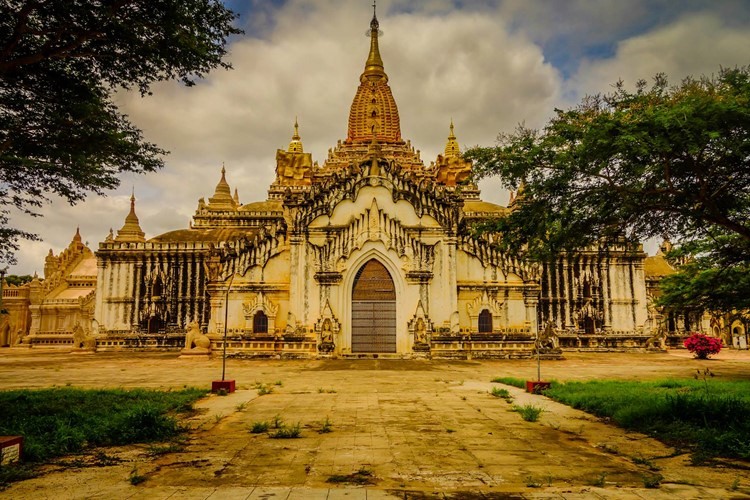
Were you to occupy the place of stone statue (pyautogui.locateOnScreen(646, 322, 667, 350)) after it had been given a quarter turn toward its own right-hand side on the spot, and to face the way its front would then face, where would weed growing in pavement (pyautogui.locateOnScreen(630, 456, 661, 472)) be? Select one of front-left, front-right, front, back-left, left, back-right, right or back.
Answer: front-left

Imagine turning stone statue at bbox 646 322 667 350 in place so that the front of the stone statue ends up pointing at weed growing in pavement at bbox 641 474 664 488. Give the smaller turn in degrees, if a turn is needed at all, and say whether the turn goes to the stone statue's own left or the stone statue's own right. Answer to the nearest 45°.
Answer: approximately 45° to the stone statue's own right

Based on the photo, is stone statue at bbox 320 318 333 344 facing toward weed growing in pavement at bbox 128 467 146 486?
yes

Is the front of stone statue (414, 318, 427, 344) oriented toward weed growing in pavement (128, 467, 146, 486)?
yes

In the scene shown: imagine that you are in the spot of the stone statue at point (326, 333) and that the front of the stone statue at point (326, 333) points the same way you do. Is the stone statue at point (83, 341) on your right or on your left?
on your right

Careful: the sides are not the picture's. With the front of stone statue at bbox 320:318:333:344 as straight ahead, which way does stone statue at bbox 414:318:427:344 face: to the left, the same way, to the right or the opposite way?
the same way

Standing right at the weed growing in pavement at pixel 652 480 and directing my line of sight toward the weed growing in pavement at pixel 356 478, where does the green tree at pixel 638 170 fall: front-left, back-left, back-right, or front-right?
back-right

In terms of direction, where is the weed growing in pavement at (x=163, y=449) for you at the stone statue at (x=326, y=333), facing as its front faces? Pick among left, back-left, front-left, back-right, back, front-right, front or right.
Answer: front

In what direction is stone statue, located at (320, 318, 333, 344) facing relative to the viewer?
toward the camera

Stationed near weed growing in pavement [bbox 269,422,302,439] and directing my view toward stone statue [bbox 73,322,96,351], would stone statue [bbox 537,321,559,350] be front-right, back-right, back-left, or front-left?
front-right

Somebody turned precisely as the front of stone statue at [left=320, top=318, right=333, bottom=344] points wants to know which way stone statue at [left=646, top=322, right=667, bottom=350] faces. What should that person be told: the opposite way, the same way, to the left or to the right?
the same way

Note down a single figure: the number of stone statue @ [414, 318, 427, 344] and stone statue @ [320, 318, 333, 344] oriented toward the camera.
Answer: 2

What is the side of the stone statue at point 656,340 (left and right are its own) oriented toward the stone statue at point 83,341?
right

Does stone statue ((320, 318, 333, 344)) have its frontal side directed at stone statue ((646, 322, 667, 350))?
no

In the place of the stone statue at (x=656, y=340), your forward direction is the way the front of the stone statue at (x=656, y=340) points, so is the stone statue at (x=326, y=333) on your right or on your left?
on your right

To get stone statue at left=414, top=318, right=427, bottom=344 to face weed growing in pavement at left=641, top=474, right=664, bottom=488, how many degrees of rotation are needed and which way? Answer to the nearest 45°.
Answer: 0° — it already faces it

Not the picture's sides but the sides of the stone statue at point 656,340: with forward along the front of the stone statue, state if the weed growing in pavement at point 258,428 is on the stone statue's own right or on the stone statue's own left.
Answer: on the stone statue's own right

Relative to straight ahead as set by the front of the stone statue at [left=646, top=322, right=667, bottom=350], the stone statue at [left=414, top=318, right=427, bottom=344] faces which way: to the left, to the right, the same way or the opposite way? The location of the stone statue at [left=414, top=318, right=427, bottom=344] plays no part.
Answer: the same way

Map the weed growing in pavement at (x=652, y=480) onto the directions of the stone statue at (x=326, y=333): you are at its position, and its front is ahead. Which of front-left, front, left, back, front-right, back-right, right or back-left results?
front

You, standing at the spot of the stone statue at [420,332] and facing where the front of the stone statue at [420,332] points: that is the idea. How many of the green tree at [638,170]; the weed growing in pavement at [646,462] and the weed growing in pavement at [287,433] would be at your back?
0

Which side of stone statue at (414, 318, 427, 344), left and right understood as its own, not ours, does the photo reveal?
front
